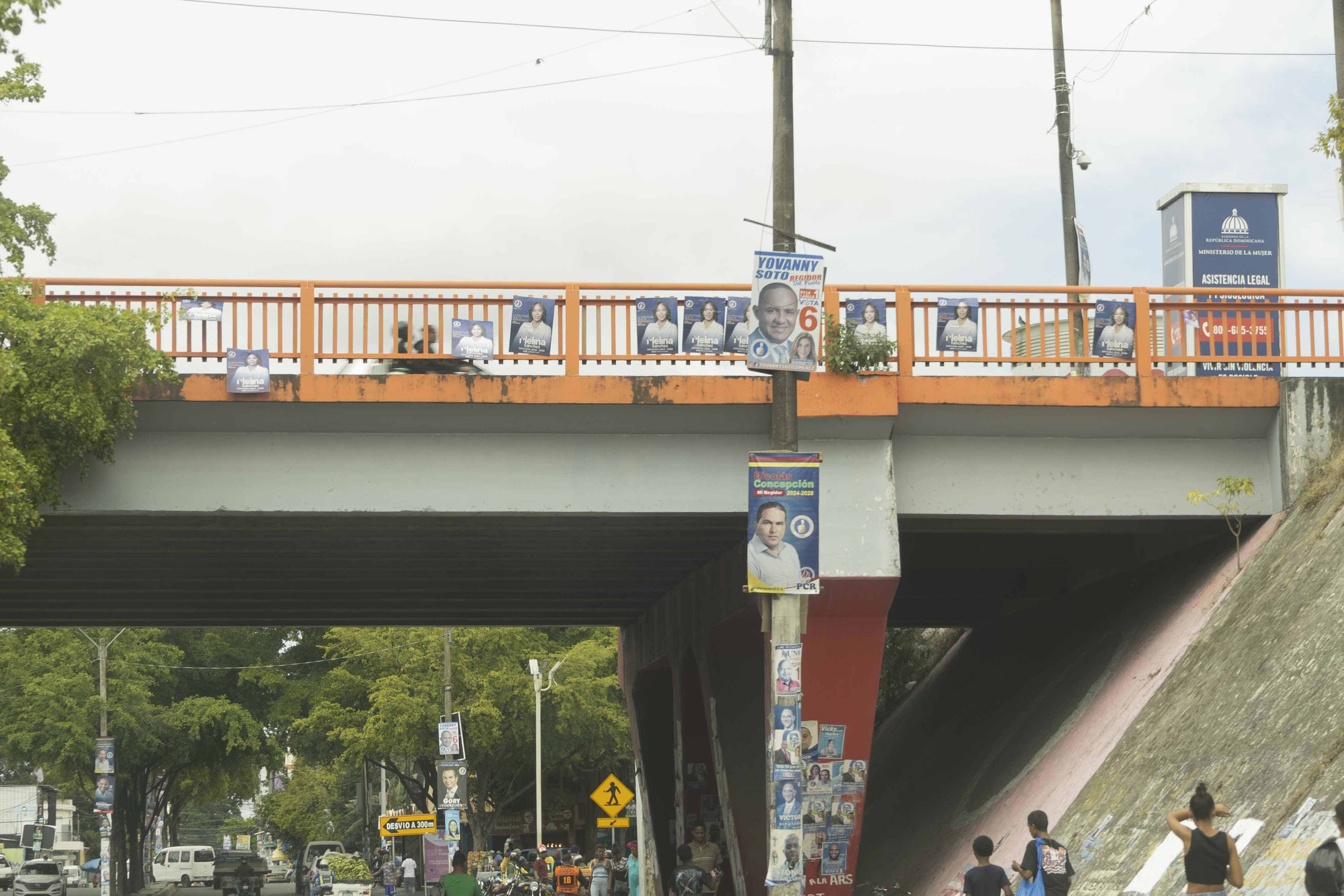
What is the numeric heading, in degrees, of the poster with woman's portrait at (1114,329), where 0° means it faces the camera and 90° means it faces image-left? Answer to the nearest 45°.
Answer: approximately 0°

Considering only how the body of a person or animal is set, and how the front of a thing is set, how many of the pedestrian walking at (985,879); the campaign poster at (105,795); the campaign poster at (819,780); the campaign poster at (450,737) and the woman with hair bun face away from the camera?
2

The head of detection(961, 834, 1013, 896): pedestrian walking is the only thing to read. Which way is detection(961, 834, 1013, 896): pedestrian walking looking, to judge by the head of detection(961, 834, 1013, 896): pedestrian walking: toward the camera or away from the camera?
away from the camera

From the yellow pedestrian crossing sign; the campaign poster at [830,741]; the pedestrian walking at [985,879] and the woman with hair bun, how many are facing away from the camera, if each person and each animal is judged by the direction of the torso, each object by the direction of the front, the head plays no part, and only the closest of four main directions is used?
2

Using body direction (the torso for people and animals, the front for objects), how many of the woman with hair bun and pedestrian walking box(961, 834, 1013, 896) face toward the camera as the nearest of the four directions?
0

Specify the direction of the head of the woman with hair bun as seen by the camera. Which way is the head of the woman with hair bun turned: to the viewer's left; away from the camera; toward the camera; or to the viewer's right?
away from the camera

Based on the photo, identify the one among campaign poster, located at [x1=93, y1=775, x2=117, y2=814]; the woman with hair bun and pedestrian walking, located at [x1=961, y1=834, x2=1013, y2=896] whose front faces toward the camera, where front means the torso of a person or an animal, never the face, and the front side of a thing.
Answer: the campaign poster
